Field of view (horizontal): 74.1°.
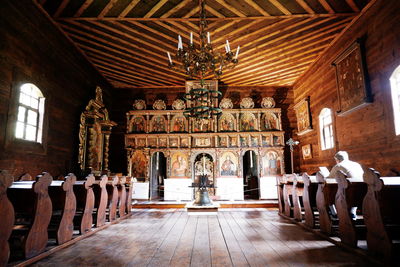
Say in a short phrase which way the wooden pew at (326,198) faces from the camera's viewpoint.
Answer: facing away from the viewer and to the left of the viewer

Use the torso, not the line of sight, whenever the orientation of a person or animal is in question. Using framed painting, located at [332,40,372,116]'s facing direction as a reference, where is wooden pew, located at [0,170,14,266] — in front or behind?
in front

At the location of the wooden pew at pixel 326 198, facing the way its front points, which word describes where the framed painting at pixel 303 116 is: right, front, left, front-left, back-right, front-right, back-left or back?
front-right

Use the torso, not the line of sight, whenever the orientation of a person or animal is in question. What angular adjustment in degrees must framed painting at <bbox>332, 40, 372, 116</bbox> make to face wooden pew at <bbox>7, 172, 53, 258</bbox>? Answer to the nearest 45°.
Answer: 0° — it already faces it

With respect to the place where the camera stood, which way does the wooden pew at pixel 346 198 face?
facing away from the viewer and to the left of the viewer

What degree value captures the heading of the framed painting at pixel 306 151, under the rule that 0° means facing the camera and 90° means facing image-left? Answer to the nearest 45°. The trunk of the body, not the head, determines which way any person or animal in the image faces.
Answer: approximately 45°

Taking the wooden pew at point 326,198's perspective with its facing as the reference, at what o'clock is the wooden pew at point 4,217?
the wooden pew at point 4,217 is roughly at 9 o'clock from the wooden pew at point 326,198.

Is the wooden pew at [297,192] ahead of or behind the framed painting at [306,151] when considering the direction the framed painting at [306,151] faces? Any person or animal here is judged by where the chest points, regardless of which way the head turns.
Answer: ahead

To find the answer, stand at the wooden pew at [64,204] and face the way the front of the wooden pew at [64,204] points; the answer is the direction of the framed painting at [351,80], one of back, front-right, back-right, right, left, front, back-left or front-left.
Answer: front-right

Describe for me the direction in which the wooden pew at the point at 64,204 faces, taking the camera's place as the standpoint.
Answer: facing away from the viewer and to the right of the viewer
